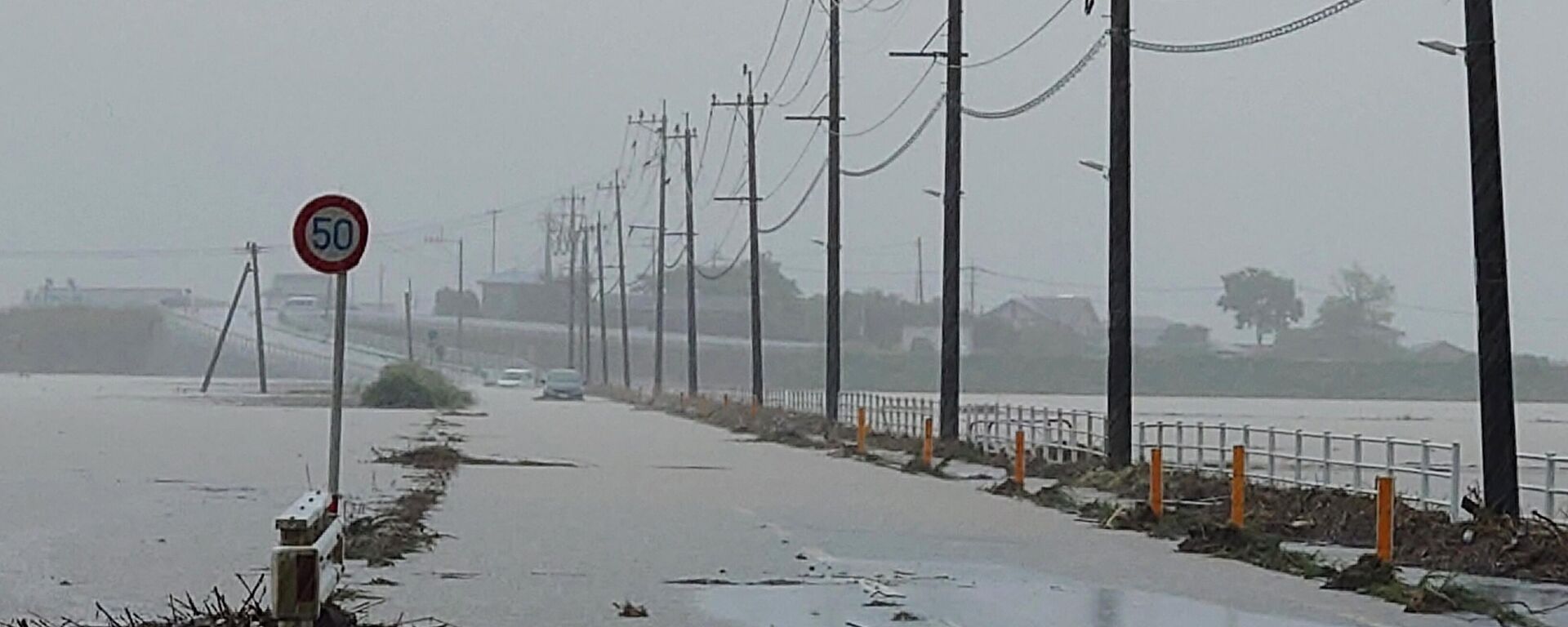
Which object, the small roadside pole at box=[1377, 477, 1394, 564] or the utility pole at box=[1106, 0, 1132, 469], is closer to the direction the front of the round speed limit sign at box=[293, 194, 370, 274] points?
the small roadside pole

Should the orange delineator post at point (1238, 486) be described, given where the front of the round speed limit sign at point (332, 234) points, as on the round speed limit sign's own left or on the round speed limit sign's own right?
on the round speed limit sign's own left

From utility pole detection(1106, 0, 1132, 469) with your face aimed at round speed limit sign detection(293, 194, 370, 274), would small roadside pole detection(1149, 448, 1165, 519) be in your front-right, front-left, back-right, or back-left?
front-left

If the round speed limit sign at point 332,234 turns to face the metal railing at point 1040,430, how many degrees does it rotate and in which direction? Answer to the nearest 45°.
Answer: approximately 135° to its left

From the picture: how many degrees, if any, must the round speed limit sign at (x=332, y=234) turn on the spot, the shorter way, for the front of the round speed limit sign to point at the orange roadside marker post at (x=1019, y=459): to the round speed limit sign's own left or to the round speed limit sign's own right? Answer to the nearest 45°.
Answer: approximately 135° to the round speed limit sign's own left

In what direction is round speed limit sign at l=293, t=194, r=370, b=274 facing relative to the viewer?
toward the camera

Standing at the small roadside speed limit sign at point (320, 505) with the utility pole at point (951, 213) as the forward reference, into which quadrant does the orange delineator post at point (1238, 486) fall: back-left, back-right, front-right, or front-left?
front-right

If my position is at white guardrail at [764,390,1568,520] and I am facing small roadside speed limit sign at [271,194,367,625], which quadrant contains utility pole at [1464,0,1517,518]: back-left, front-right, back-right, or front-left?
front-left
